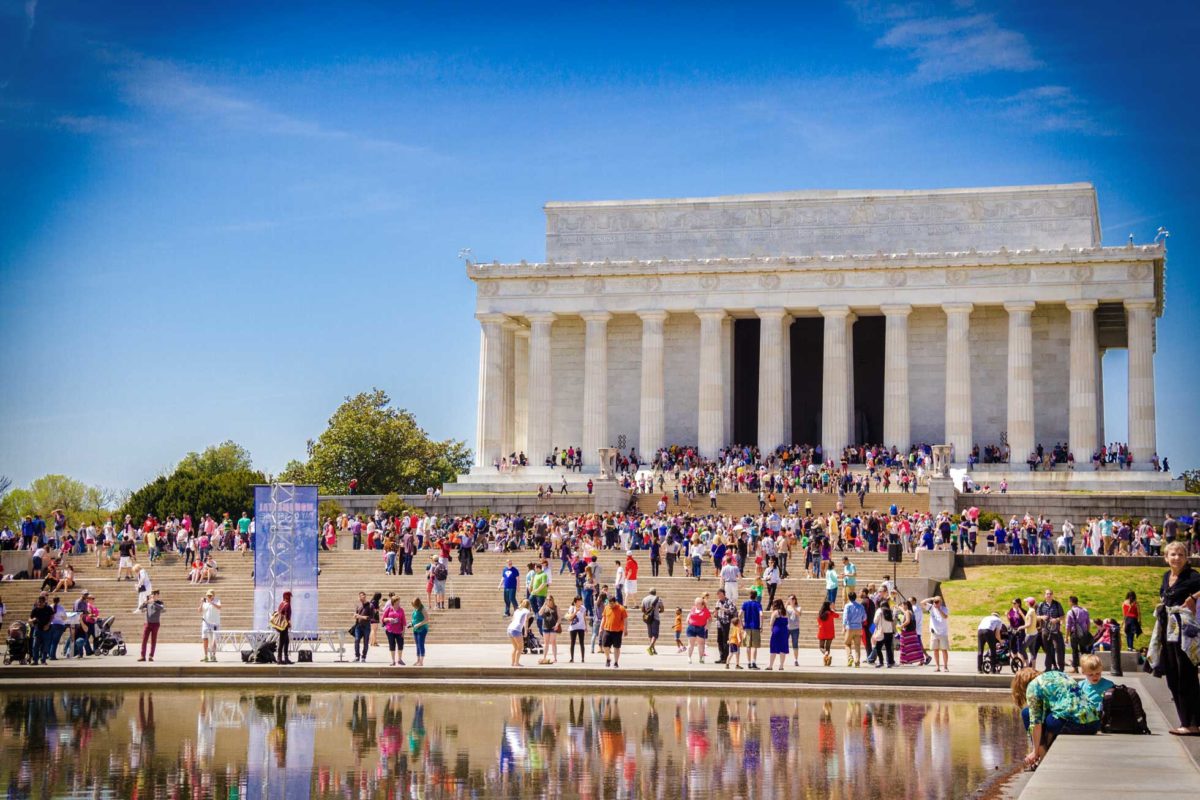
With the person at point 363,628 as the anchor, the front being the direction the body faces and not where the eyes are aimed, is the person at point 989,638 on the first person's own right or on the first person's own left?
on the first person's own left

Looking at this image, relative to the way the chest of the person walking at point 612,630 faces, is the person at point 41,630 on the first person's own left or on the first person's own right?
on the first person's own right

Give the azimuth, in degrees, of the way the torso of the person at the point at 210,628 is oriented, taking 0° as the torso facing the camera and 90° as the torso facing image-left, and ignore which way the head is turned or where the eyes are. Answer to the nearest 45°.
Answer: approximately 0°

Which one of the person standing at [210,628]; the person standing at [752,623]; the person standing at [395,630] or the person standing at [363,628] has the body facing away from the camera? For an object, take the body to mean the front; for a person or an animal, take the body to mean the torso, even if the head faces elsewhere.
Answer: the person standing at [752,623]

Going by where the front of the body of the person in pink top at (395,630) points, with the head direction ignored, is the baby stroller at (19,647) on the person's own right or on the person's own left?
on the person's own right

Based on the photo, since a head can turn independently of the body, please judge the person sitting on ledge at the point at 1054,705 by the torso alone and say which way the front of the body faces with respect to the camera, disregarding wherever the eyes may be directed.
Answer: to the viewer's left

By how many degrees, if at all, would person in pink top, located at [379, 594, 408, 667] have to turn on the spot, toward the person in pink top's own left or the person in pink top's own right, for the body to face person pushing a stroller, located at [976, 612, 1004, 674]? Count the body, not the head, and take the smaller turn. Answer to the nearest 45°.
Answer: approximately 90° to the person in pink top's own left

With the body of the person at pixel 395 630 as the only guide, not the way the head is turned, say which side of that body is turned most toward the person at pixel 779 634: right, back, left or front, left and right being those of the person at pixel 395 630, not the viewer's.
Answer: left

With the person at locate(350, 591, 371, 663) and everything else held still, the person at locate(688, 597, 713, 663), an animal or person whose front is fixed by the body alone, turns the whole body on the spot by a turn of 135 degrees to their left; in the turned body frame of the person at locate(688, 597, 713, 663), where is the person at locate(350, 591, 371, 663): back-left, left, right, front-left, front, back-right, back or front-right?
back-left

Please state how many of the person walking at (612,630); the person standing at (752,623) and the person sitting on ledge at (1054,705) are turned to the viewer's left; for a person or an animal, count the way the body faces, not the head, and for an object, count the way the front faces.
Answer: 1
